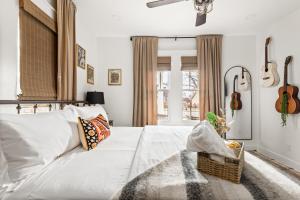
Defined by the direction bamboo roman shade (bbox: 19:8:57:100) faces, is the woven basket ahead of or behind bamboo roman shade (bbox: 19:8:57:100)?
ahead

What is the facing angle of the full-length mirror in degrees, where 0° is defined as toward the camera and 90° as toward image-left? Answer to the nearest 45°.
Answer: approximately 0°

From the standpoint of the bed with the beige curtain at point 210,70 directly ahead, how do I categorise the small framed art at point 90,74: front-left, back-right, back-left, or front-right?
front-left

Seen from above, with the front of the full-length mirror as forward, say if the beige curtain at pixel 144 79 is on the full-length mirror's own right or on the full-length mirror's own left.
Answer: on the full-length mirror's own right

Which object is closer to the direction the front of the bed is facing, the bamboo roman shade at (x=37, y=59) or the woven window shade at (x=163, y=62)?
the woven window shade

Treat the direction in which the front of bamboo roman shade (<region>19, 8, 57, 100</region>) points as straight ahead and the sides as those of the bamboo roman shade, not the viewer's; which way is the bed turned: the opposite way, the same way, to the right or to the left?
the same way

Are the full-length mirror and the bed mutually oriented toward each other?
no

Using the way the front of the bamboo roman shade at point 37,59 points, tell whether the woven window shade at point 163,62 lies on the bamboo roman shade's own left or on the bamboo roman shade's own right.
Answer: on the bamboo roman shade's own left

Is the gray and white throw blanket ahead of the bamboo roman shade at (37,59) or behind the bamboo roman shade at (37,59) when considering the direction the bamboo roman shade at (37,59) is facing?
ahead

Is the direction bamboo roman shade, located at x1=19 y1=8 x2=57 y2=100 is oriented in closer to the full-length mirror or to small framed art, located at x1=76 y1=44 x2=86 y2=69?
the full-length mirror

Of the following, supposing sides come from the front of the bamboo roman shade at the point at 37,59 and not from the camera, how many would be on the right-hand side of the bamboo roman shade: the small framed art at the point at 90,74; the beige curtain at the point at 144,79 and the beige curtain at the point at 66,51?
0

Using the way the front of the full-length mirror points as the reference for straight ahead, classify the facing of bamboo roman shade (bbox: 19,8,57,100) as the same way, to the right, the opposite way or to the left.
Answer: to the left

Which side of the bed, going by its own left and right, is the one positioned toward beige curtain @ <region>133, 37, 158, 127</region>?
left

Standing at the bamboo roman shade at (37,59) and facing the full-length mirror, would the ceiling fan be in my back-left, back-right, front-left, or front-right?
front-right

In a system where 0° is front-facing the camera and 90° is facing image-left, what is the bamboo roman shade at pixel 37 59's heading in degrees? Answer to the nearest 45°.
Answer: approximately 315°

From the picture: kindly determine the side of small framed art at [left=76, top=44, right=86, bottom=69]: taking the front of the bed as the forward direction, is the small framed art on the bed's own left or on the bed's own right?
on the bed's own left

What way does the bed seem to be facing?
to the viewer's right

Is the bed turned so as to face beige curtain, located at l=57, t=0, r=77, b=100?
no
